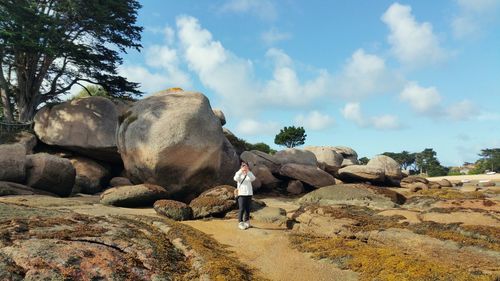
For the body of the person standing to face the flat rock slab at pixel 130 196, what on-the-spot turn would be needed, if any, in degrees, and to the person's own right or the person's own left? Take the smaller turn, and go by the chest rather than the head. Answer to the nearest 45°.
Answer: approximately 135° to the person's own right

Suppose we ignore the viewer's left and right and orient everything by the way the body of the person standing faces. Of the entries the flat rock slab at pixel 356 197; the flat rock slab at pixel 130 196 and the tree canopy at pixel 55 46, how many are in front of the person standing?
0

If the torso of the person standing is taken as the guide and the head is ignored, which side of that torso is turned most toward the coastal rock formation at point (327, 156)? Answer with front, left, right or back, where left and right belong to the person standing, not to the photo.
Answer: back

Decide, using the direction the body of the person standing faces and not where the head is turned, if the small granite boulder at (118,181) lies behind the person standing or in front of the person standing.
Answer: behind

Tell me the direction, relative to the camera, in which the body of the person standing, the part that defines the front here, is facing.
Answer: toward the camera

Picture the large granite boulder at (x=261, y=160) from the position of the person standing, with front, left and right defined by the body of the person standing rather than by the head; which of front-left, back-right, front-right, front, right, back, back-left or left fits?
back

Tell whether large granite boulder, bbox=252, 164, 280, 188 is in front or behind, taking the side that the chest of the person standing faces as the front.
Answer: behind

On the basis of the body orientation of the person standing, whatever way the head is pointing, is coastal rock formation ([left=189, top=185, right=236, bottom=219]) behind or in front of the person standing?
behind

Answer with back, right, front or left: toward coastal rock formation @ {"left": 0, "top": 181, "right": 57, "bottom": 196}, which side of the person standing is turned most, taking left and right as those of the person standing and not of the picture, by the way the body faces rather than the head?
right

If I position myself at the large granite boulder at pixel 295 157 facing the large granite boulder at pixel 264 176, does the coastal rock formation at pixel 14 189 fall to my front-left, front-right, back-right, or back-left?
front-right

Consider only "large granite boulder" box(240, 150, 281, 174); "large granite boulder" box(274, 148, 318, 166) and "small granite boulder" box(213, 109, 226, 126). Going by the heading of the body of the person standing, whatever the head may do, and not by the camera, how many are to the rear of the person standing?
3
